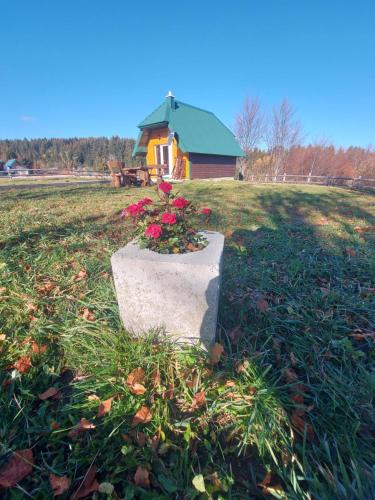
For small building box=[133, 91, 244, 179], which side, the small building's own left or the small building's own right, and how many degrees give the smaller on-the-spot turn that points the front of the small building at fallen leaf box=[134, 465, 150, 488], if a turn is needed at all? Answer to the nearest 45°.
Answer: approximately 45° to the small building's own left

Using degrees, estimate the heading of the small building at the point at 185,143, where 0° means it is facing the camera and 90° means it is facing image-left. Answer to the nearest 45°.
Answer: approximately 45°

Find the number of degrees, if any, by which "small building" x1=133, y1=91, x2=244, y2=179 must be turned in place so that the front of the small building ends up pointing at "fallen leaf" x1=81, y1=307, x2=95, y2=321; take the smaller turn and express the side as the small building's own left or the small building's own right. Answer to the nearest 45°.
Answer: approximately 45° to the small building's own left

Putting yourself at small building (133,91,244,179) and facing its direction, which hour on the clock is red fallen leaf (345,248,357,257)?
The red fallen leaf is roughly at 10 o'clock from the small building.

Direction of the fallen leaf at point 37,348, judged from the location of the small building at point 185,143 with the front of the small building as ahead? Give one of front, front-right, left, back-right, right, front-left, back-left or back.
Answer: front-left

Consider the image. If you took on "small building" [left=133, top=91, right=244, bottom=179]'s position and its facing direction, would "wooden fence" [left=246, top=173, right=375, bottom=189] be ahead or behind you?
behind

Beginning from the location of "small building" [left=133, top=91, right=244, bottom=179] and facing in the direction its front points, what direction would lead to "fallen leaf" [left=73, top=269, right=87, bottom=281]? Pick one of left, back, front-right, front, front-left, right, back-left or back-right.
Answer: front-left
